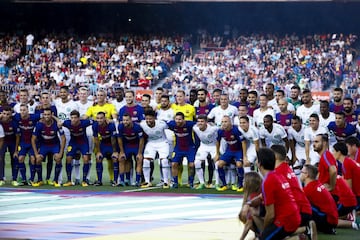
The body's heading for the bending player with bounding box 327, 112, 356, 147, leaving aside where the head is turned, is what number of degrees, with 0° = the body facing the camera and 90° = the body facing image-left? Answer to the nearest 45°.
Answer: approximately 0°

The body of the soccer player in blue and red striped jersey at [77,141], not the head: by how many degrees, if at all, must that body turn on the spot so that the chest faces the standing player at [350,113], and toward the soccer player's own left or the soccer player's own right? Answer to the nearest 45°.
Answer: approximately 90° to the soccer player's own left

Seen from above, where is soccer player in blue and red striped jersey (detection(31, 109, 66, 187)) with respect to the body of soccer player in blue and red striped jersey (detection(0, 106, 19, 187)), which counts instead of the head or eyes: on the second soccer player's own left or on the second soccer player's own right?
on the second soccer player's own left

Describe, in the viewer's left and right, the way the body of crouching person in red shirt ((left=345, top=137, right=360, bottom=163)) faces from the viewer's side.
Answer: facing to the left of the viewer

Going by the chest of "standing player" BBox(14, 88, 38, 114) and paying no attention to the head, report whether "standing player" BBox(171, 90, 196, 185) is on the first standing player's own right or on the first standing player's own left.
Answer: on the first standing player's own left

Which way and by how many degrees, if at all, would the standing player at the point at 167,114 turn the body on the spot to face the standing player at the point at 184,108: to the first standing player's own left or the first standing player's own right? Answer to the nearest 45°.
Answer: approximately 90° to the first standing player's own left

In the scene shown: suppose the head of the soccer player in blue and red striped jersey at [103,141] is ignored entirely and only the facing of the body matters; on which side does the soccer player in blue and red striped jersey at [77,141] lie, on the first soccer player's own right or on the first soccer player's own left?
on the first soccer player's own right
